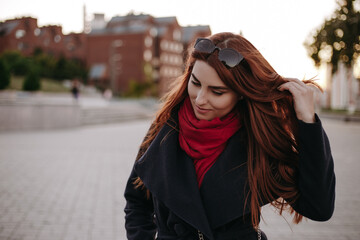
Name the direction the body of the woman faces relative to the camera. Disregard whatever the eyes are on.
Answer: toward the camera

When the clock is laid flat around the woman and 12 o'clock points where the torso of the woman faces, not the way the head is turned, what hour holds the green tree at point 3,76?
The green tree is roughly at 5 o'clock from the woman.

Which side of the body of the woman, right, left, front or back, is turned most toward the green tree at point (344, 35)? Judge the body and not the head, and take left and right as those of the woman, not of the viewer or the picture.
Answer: back

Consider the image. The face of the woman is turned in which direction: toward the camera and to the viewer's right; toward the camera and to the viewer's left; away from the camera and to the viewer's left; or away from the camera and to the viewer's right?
toward the camera and to the viewer's left

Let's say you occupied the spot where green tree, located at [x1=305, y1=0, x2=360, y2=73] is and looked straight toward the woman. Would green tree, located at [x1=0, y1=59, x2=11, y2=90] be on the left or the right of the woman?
right
